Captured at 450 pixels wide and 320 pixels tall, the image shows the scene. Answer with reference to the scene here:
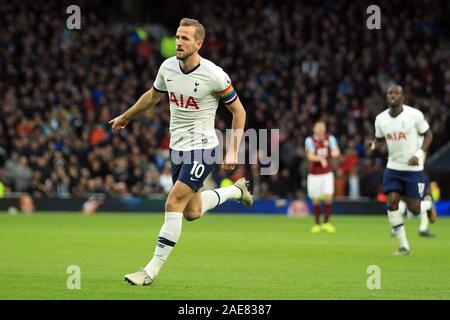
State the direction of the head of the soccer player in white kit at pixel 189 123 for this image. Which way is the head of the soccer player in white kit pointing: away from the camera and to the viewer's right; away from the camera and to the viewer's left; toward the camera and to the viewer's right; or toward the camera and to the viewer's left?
toward the camera and to the viewer's left

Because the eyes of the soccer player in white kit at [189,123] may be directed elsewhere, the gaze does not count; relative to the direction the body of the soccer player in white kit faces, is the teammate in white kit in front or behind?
behind

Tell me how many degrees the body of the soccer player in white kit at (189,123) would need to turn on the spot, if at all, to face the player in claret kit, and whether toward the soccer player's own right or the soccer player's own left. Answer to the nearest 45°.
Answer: approximately 135° to the soccer player's own right

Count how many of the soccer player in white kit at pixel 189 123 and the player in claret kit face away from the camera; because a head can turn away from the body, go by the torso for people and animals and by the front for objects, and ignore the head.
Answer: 0

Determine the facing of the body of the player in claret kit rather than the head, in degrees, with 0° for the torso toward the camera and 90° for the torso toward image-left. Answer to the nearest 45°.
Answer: approximately 0°

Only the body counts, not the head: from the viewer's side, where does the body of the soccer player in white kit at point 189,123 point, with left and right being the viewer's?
facing the viewer and to the left of the viewer

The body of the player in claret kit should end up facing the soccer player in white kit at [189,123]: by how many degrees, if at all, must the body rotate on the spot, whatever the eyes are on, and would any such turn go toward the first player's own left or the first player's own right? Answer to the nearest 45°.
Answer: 0° — they already face them

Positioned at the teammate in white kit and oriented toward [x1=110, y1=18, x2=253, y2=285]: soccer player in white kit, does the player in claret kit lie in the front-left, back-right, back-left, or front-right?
back-right

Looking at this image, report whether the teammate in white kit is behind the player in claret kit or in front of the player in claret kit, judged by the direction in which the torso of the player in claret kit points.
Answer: in front
